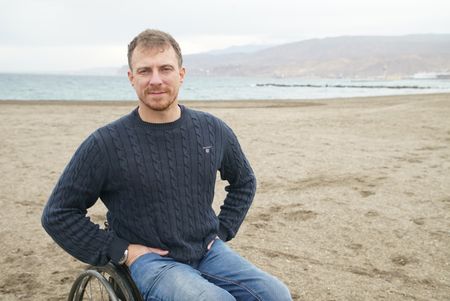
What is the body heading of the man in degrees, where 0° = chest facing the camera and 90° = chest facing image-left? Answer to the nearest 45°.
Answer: approximately 315°
